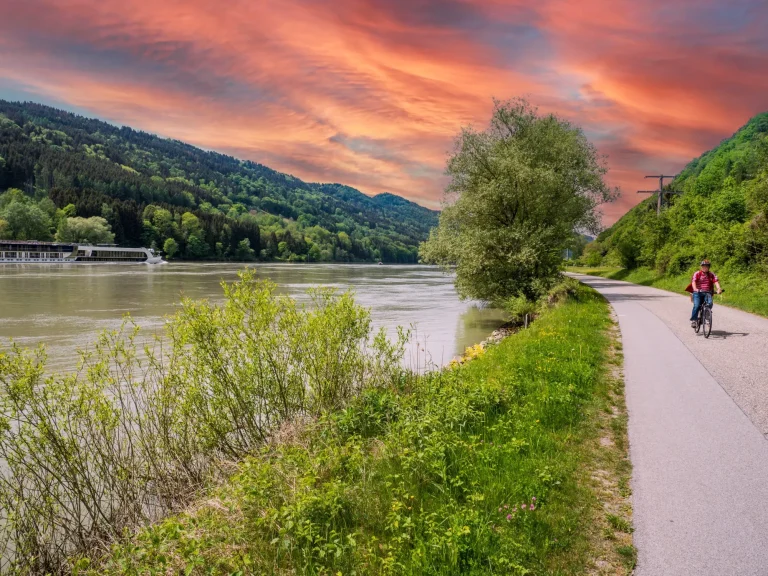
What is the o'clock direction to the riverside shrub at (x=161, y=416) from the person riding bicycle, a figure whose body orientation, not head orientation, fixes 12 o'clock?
The riverside shrub is roughly at 1 o'clock from the person riding bicycle.

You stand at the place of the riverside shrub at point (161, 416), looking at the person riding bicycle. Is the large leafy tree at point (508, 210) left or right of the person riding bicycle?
left

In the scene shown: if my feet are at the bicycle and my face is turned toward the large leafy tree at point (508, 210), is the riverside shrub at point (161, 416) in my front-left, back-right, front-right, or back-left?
back-left

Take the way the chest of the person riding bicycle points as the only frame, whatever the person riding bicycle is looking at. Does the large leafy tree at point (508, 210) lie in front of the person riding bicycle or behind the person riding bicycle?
behind

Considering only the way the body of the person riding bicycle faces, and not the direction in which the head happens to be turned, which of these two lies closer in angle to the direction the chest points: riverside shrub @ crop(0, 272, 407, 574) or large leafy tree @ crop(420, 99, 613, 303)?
the riverside shrub

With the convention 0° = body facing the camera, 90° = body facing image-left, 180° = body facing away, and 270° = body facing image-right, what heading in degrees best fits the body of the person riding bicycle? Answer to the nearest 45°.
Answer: approximately 0°
